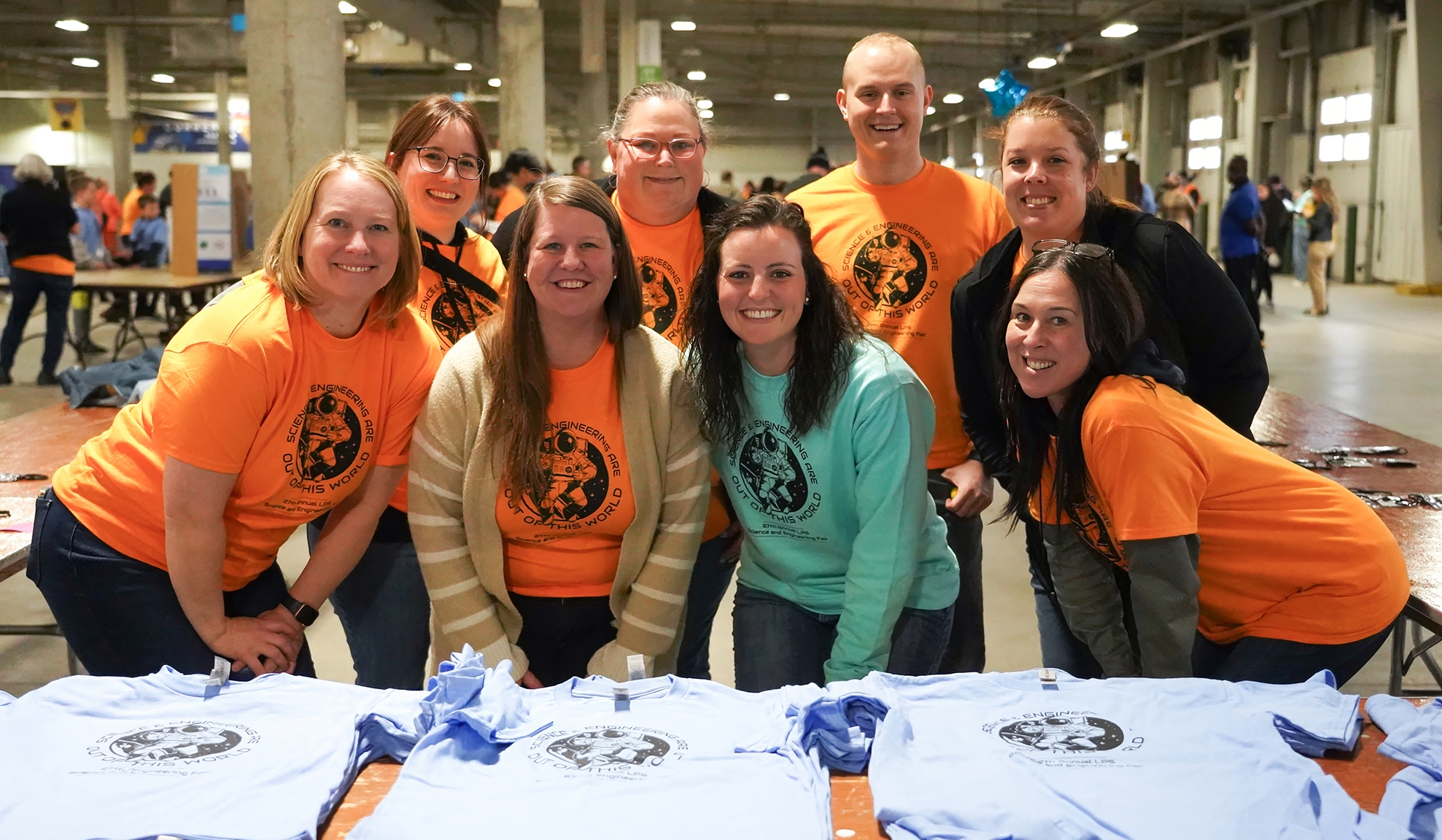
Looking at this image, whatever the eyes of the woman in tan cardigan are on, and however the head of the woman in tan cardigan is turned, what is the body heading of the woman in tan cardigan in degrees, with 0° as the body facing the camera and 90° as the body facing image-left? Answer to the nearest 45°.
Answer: approximately 0°

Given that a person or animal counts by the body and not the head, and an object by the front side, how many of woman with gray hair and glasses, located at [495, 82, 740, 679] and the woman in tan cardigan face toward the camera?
2

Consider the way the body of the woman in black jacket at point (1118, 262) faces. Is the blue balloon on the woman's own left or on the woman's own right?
on the woman's own right

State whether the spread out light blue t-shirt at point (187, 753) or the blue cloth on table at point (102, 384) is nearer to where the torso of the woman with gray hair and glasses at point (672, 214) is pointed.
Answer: the spread out light blue t-shirt

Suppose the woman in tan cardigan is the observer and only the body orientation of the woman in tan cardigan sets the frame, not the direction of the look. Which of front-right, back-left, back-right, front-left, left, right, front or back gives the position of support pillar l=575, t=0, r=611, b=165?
back

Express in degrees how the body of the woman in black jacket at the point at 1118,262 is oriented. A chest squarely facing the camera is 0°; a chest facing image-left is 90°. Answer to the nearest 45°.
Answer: approximately 45°

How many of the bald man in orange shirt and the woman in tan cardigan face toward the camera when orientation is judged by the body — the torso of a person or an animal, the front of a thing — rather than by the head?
2
